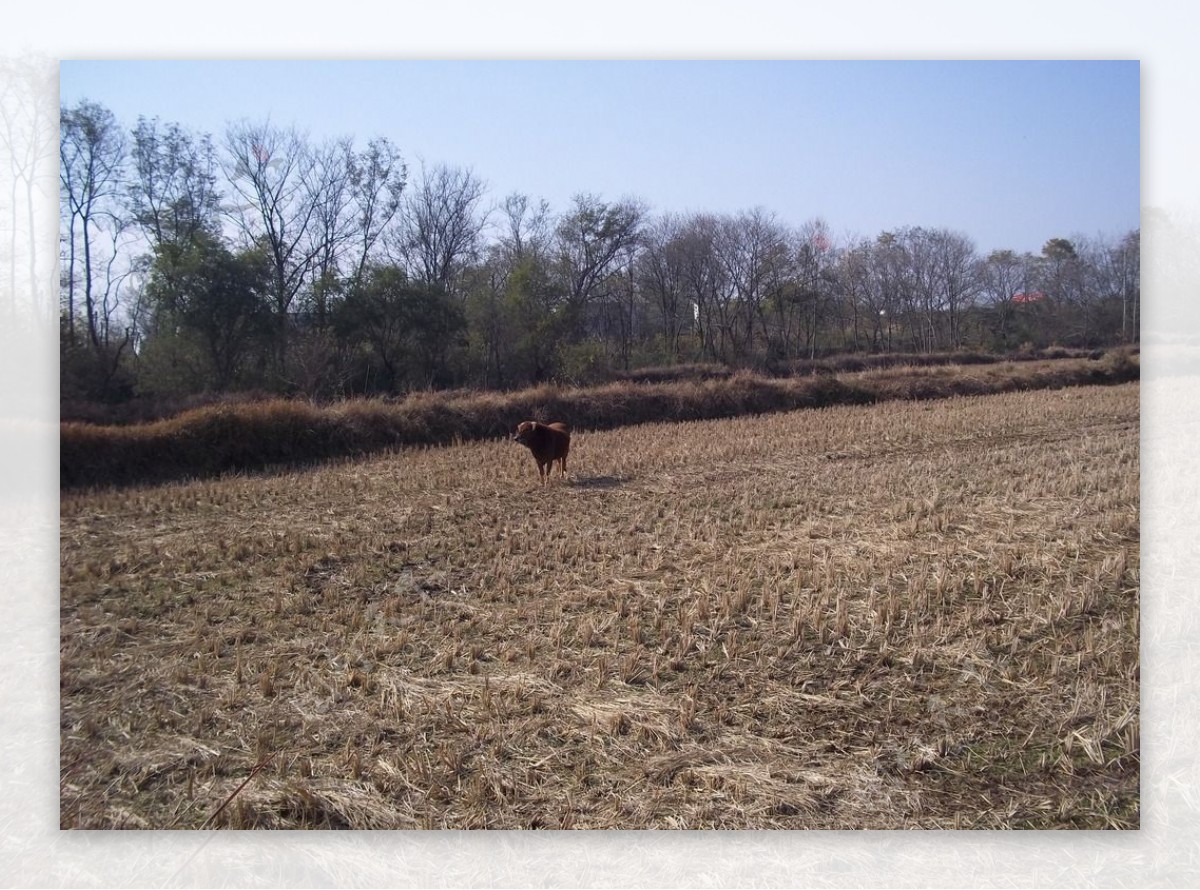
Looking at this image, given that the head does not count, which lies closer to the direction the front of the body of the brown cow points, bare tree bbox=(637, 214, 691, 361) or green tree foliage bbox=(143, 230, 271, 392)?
the green tree foliage

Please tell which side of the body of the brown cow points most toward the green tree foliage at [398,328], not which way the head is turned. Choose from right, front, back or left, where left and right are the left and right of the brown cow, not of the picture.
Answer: right

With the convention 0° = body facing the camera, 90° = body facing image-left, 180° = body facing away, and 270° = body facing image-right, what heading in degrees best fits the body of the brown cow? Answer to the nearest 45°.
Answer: approximately 45°

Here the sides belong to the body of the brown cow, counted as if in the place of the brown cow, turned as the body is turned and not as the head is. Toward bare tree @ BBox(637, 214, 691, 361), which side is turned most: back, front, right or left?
back
